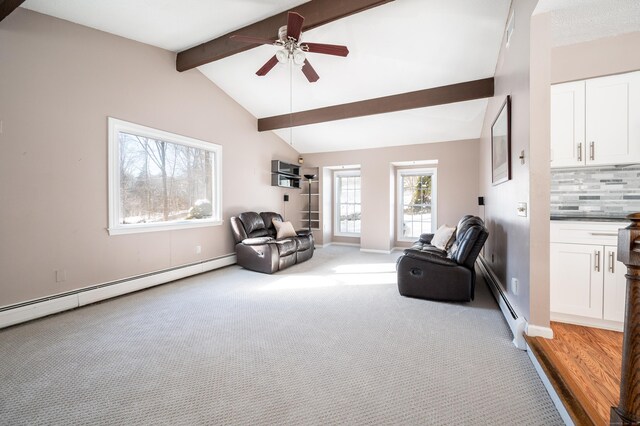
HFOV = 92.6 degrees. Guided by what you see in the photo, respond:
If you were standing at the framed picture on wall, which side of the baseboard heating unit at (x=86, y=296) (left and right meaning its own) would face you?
front

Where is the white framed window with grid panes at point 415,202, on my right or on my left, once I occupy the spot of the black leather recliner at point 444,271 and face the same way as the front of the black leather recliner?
on my right

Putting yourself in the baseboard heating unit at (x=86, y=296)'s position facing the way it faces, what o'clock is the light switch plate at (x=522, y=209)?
The light switch plate is roughly at 12 o'clock from the baseboard heating unit.

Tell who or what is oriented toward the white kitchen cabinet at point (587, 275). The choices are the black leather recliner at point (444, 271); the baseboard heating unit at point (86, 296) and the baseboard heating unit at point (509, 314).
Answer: the baseboard heating unit at point (86, 296)

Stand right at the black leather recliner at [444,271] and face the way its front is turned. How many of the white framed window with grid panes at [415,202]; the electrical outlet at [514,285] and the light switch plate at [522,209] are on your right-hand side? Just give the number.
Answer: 1

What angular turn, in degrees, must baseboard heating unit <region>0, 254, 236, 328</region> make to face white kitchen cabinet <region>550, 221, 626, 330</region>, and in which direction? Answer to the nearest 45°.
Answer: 0° — it already faces it

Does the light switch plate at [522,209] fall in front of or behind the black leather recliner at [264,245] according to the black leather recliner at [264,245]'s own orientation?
in front

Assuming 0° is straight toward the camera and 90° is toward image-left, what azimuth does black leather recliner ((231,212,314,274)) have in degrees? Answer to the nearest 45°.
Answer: approximately 315°

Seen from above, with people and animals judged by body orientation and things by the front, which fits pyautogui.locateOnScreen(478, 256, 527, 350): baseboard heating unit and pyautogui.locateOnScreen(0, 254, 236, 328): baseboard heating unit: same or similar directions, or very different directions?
very different directions

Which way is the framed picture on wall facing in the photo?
to the viewer's left

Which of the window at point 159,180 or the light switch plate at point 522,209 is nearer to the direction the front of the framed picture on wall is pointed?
the window

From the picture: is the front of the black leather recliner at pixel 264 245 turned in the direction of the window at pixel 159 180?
no

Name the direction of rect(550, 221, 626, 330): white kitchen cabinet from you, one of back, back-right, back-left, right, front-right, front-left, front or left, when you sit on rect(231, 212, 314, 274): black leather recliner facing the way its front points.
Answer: front

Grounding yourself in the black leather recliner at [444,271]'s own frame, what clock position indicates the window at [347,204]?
The window is roughly at 2 o'clock from the black leather recliner.

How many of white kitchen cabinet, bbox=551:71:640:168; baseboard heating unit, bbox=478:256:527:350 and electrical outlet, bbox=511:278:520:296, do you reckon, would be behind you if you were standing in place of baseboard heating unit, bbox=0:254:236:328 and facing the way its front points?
0

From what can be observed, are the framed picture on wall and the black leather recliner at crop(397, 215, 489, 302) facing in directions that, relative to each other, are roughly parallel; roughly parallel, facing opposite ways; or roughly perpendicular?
roughly parallel

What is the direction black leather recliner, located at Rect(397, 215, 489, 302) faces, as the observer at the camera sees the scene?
facing to the left of the viewer

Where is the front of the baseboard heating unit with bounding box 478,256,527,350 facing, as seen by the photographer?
facing to the left of the viewer
